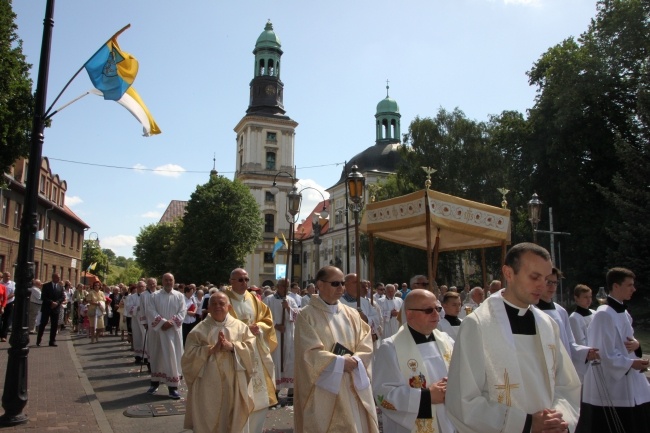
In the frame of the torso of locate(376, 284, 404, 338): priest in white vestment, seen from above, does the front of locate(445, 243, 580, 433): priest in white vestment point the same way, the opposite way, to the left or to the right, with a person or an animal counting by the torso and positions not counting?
the same way

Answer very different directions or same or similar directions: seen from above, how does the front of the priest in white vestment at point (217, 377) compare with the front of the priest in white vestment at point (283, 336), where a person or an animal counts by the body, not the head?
same or similar directions

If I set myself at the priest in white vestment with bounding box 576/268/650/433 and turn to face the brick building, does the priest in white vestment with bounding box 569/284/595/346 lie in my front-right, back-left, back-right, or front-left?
front-right

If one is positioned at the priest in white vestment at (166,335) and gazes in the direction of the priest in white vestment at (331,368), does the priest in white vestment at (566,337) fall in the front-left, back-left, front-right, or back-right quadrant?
front-left

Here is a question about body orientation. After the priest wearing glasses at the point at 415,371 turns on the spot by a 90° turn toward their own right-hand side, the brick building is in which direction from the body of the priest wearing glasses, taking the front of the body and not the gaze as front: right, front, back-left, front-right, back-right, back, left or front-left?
right

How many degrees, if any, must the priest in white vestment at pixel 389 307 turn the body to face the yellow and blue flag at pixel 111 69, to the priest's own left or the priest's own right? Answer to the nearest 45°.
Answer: approximately 90° to the priest's own right

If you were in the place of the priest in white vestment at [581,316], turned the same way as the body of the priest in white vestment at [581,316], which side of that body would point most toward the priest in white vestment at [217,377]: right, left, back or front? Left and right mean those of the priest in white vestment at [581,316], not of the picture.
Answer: right

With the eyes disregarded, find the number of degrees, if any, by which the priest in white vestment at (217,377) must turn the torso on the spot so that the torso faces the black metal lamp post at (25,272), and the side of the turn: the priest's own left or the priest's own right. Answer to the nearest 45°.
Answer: approximately 135° to the priest's own right

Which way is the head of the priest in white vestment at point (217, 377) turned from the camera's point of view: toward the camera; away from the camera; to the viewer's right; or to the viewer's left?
toward the camera

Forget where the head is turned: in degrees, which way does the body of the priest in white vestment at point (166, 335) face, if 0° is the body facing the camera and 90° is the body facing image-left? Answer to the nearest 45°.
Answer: approximately 0°

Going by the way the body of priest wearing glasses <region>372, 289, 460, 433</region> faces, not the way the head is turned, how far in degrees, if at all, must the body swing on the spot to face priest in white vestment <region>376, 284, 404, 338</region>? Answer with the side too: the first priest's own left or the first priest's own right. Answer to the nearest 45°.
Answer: approximately 135° to the first priest's own left

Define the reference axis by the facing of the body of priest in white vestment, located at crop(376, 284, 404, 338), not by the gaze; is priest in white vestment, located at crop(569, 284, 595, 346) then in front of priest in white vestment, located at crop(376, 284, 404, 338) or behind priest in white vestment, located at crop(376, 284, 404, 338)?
in front

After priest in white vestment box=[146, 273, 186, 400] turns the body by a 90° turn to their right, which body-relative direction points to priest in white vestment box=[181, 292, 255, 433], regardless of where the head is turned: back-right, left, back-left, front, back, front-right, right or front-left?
left

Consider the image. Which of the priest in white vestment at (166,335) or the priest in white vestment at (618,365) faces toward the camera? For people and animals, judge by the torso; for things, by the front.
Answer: the priest in white vestment at (166,335)

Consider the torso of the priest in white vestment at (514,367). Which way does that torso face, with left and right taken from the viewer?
facing the viewer and to the right of the viewer

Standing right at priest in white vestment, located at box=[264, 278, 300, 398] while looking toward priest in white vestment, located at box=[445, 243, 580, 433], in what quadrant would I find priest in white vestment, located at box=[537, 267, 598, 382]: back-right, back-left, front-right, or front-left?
front-left
